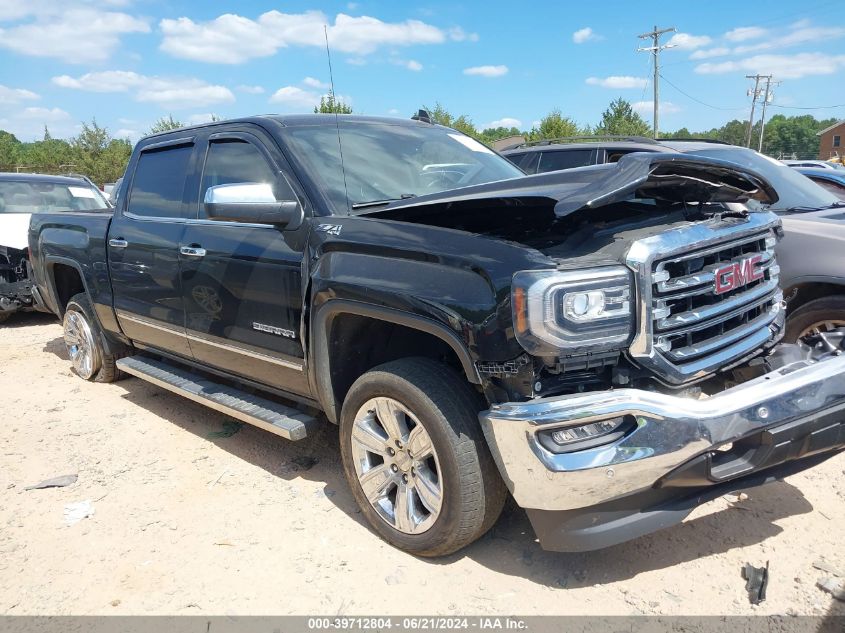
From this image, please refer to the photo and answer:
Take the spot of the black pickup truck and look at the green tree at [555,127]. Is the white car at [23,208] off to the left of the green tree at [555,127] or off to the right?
left

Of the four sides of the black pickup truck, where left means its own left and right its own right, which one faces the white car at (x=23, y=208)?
back

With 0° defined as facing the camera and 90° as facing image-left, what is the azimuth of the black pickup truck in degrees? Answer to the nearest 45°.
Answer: approximately 315°

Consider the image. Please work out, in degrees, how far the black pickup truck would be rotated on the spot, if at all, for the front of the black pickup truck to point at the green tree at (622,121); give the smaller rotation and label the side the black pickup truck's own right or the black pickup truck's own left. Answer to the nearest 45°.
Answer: approximately 135° to the black pickup truck's own left

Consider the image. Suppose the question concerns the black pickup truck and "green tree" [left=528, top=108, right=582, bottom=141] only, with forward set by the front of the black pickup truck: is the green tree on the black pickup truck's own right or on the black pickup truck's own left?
on the black pickup truck's own left
